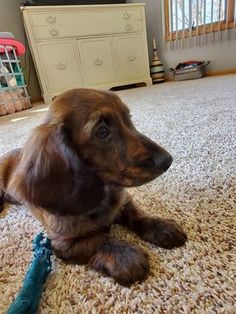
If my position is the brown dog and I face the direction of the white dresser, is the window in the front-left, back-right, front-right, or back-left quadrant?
front-right

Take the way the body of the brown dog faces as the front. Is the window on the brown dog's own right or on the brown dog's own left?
on the brown dog's own left

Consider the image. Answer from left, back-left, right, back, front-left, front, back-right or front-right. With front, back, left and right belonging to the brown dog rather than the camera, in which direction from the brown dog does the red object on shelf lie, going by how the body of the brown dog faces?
back-left

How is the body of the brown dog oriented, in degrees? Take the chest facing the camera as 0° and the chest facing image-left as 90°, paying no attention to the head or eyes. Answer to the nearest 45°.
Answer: approximately 315°

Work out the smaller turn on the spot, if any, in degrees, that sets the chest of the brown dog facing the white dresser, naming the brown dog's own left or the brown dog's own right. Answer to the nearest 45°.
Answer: approximately 135° to the brown dog's own left

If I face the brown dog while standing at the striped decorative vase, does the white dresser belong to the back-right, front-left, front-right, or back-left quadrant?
front-right

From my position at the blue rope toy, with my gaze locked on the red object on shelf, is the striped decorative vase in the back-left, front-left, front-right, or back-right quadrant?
front-right
